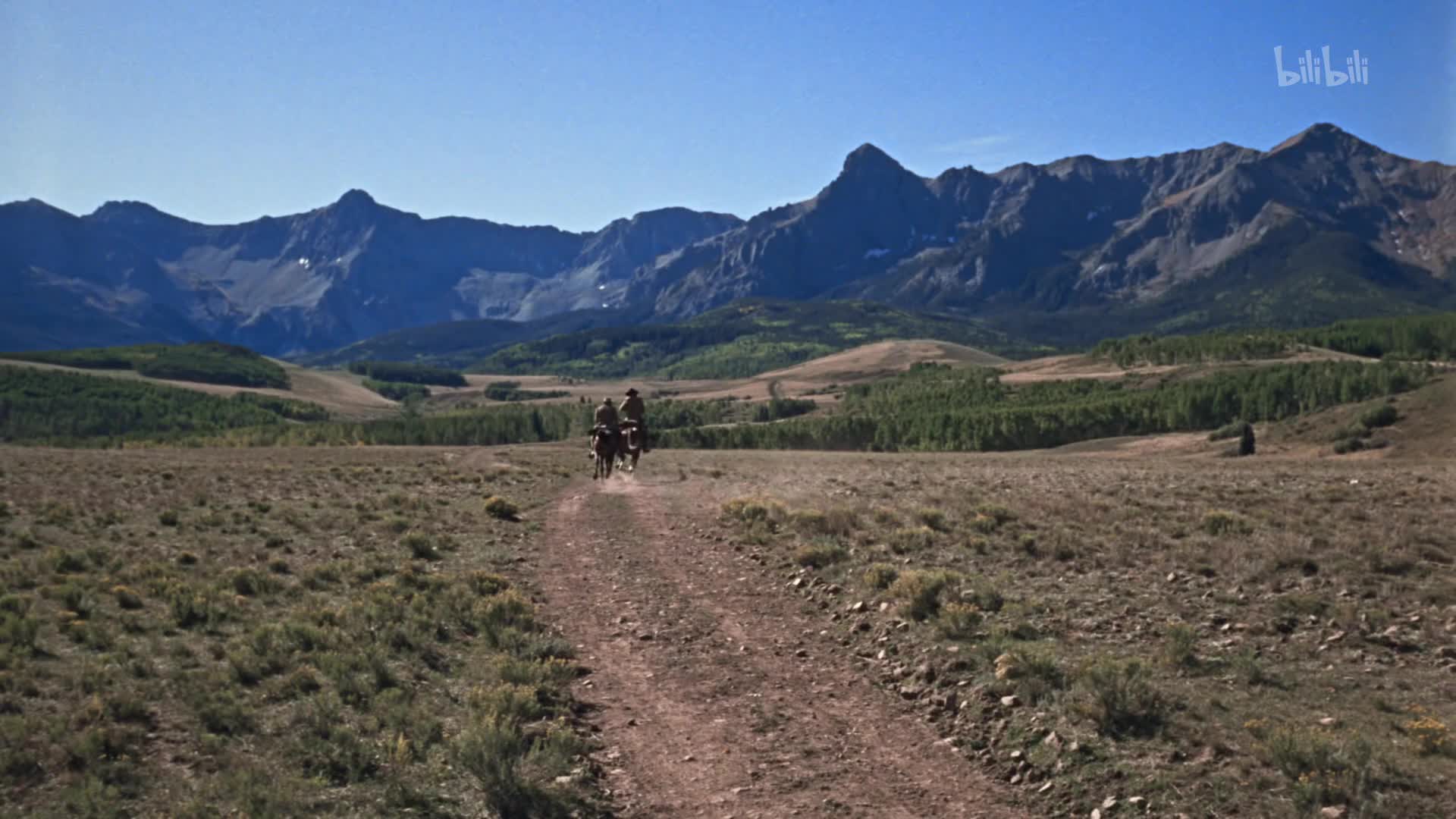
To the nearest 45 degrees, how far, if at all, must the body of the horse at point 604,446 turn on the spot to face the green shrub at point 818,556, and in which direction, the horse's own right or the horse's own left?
approximately 180°

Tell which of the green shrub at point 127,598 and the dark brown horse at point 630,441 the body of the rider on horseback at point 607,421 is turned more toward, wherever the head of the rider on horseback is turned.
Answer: the dark brown horse

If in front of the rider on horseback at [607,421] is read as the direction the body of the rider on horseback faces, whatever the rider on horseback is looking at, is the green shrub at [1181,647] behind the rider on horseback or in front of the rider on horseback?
behind

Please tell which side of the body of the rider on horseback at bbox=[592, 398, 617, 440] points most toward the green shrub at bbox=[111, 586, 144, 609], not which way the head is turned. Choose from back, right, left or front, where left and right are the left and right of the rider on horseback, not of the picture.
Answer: back

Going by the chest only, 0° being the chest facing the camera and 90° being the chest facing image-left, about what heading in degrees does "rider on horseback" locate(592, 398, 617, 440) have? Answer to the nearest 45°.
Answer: approximately 180°

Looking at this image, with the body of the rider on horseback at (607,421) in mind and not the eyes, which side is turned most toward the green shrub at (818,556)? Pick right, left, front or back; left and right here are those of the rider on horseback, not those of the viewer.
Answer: back

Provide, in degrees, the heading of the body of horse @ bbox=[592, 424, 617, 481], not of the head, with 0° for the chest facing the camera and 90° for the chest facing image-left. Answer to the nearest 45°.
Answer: approximately 180°

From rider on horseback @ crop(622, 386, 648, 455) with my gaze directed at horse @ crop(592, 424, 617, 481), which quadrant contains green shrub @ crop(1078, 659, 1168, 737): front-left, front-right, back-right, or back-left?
front-left

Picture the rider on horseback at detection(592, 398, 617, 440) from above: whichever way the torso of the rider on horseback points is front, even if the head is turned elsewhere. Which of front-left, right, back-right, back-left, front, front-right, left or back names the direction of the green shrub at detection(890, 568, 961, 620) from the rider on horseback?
back

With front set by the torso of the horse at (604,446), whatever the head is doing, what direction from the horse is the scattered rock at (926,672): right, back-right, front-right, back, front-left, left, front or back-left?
back
